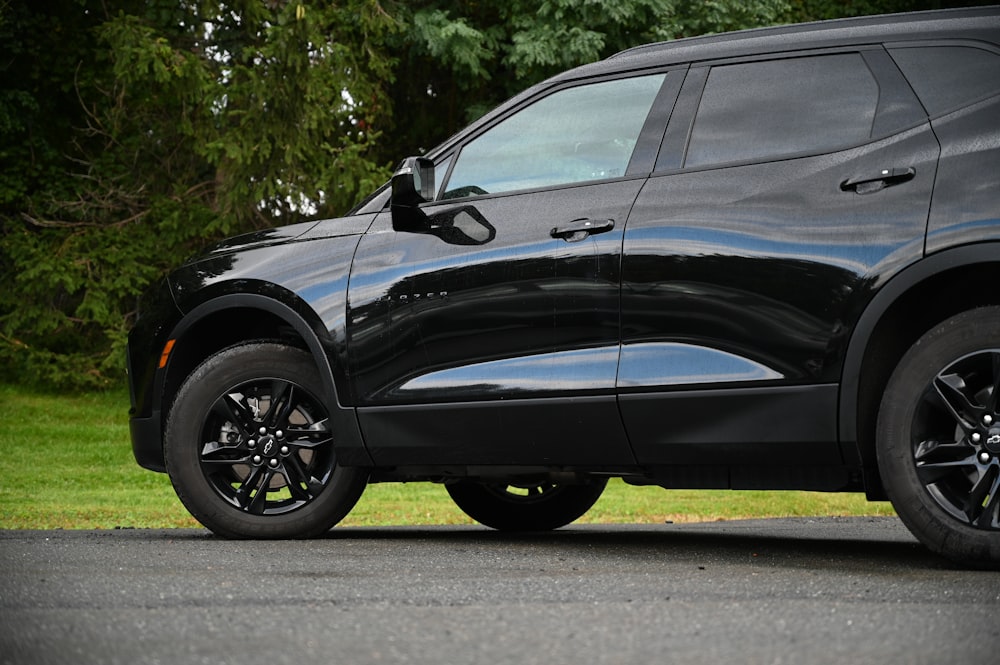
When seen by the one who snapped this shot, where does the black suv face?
facing away from the viewer and to the left of the viewer
